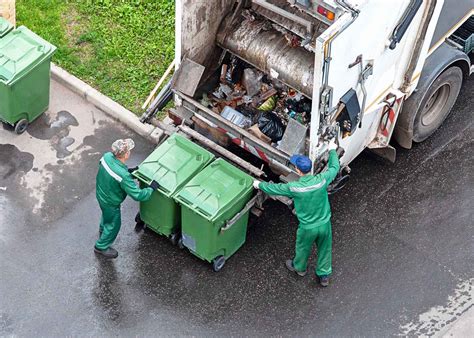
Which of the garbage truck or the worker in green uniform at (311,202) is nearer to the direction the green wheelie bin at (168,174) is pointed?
the garbage truck

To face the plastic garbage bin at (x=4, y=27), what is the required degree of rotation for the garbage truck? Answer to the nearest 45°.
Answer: approximately 135° to its left

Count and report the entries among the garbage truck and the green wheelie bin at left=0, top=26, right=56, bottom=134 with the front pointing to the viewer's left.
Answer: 0

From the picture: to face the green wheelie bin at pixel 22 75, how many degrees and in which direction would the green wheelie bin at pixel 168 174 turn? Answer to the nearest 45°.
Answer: approximately 90° to its left

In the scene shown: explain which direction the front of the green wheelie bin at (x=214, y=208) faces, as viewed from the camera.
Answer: facing away from the viewer and to the right of the viewer

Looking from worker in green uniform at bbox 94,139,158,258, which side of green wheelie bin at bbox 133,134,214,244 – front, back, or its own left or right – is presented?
back

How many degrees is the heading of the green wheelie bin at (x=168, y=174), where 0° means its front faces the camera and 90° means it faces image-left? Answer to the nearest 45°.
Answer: approximately 225°

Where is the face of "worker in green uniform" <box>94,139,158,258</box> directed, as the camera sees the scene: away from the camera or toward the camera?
away from the camera

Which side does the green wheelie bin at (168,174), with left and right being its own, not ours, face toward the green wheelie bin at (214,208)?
right

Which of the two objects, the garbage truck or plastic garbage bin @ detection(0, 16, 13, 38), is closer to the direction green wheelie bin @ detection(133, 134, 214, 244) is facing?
the garbage truck

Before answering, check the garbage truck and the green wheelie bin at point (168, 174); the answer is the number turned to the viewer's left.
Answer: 0

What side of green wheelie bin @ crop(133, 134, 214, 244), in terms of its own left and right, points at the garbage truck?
front

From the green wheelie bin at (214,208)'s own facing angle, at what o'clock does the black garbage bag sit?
The black garbage bag is roughly at 11 o'clock from the green wheelie bin.
